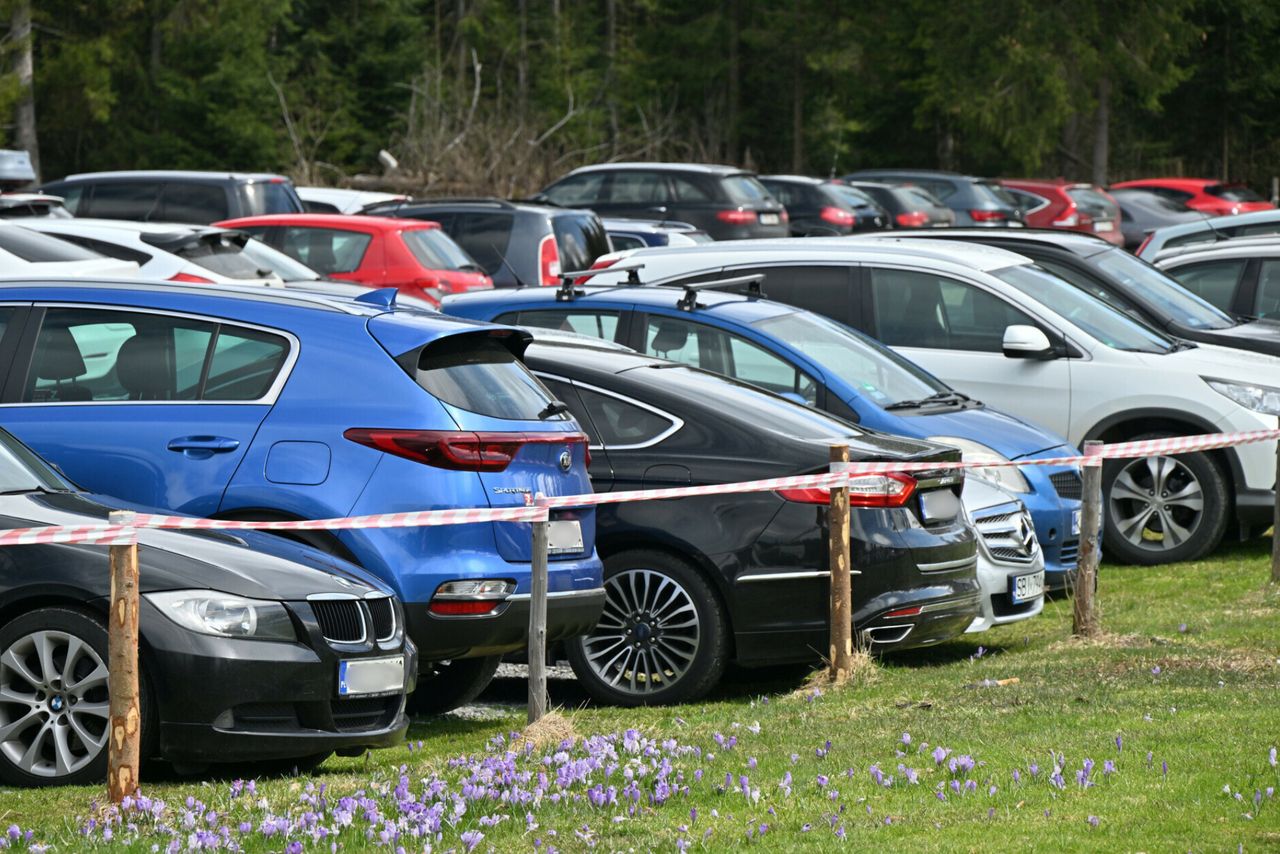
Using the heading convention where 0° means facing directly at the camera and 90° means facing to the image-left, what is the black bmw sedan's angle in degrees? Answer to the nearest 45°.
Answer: approximately 315°

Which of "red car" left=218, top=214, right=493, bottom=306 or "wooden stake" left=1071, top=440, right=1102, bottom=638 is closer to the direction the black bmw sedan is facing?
the wooden stake

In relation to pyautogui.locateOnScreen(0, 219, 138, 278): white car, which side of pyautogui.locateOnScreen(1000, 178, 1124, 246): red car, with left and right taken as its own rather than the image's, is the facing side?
left

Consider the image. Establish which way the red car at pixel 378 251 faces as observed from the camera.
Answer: facing away from the viewer and to the left of the viewer

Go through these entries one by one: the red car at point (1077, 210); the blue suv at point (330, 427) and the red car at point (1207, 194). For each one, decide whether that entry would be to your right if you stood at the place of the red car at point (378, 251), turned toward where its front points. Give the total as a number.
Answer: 2

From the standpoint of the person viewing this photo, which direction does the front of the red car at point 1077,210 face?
facing away from the viewer and to the left of the viewer

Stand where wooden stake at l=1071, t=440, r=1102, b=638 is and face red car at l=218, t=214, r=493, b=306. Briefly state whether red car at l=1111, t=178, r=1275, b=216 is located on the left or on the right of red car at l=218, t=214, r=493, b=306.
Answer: right

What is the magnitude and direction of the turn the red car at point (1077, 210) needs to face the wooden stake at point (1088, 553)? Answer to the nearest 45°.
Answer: approximately 135° to its left
